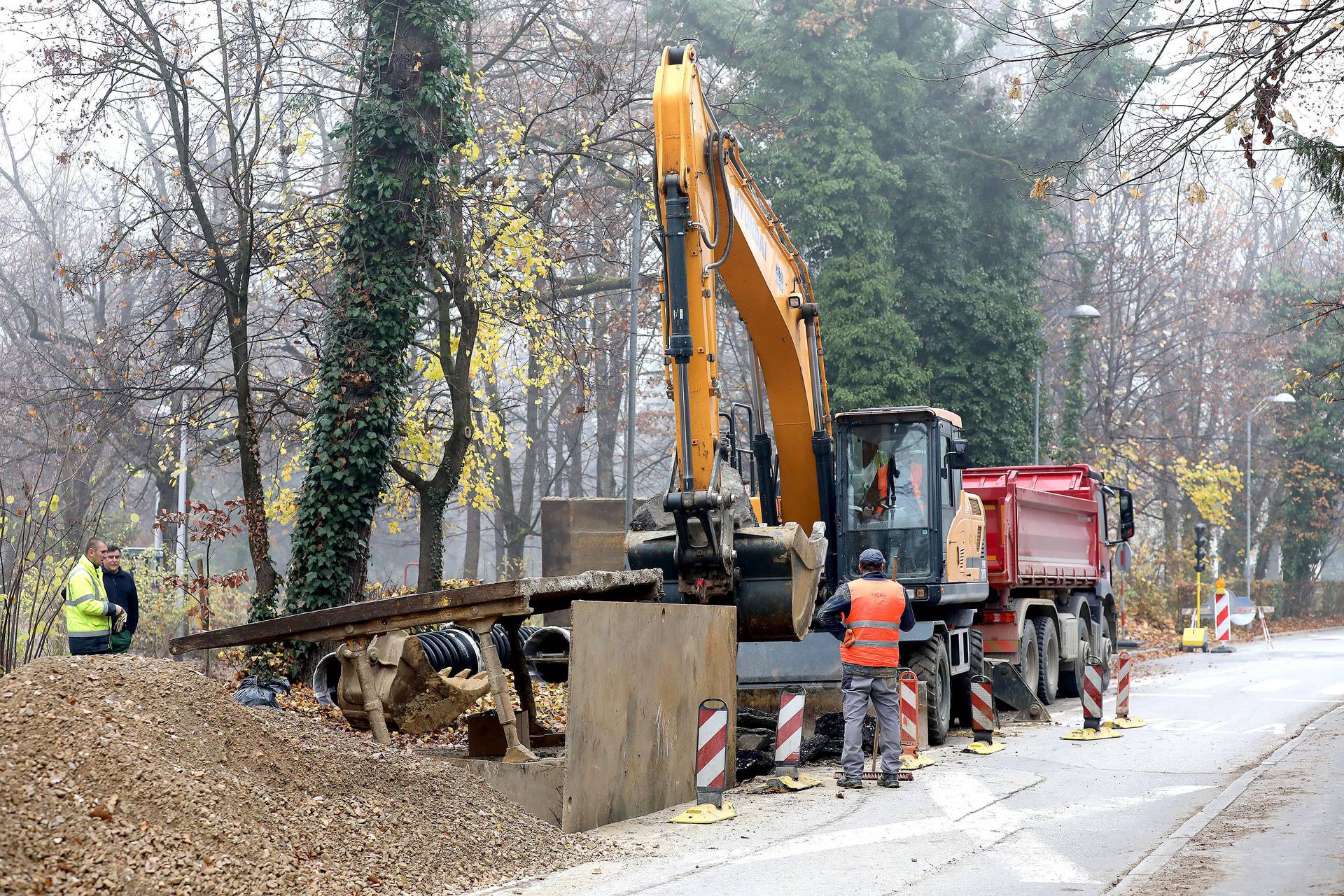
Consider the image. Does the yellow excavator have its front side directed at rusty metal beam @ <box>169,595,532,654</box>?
yes

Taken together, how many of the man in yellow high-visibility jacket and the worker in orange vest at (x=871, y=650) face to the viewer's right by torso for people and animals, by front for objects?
1

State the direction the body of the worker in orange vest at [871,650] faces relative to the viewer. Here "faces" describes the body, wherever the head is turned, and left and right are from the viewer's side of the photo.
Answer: facing away from the viewer

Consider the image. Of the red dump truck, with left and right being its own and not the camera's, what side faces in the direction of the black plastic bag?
back

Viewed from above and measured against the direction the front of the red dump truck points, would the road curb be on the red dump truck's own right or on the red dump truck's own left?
on the red dump truck's own right

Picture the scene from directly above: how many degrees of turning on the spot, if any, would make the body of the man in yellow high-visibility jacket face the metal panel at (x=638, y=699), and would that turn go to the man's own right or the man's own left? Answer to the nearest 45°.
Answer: approximately 45° to the man's own right

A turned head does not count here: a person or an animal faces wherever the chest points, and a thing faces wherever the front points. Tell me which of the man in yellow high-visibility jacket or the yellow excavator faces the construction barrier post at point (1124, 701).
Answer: the man in yellow high-visibility jacket

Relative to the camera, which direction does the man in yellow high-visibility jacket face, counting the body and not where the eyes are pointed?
to the viewer's right

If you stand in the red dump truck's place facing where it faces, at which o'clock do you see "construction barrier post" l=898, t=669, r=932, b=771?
The construction barrier post is roughly at 5 o'clock from the red dump truck.
